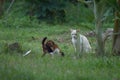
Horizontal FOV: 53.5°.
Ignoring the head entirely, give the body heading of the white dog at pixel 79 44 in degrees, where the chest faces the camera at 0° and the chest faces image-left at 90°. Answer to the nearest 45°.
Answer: approximately 45°
